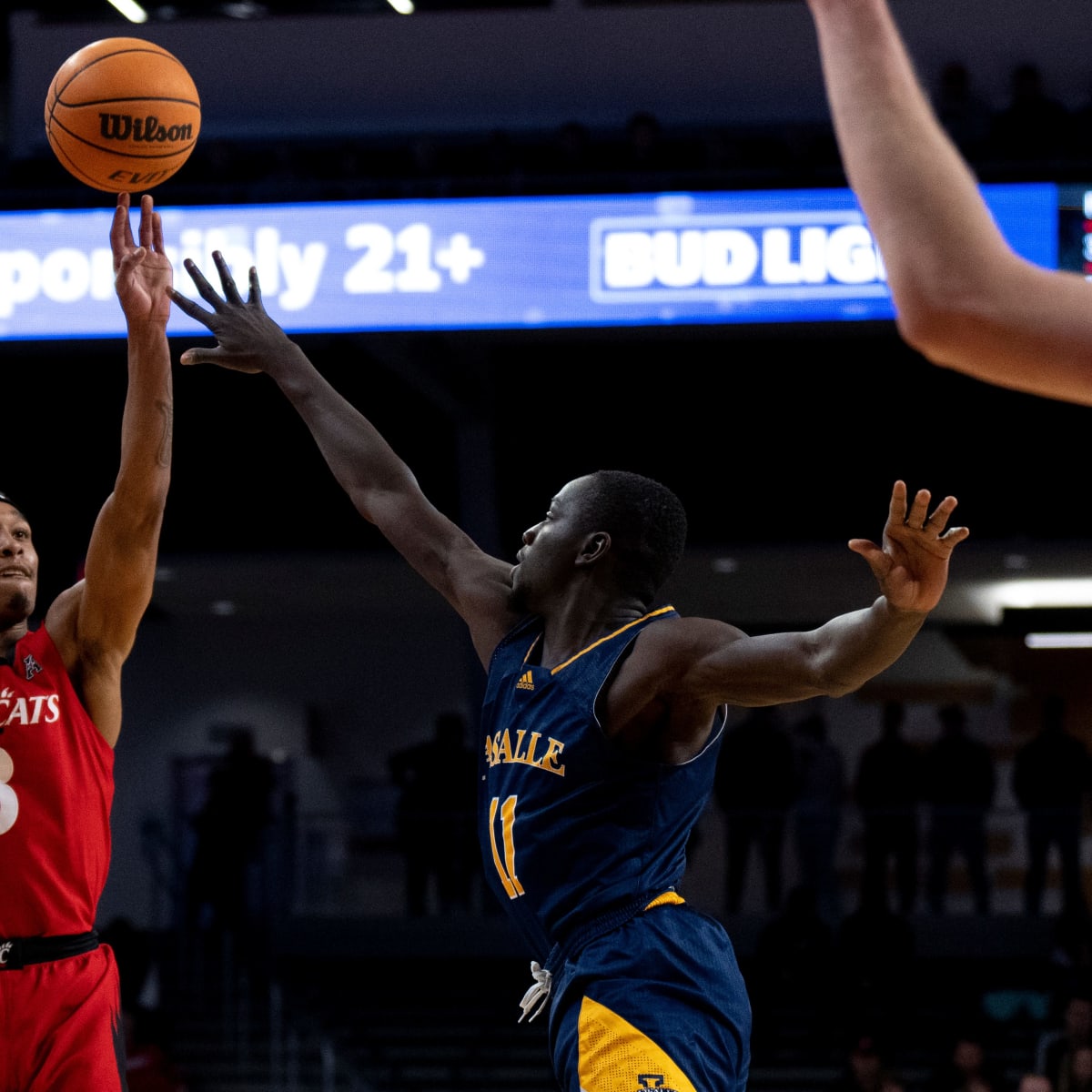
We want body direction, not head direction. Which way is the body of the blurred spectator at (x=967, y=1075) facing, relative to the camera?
toward the camera

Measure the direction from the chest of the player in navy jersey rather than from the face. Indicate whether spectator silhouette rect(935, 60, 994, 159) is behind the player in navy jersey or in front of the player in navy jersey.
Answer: behind

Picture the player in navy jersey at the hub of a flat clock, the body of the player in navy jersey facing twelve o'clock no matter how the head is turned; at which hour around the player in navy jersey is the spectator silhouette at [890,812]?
The spectator silhouette is roughly at 5 o'clock from the player in navy jersey.

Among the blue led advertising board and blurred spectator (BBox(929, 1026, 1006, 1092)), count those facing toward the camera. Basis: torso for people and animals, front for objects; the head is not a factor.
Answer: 2

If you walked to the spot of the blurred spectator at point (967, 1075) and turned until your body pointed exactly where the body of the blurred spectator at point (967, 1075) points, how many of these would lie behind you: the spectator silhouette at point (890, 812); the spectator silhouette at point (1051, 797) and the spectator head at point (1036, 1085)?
2

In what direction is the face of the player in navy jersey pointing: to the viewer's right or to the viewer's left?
to the viewer's left

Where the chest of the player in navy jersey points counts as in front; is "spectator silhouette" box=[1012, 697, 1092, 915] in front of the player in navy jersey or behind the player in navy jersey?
behind

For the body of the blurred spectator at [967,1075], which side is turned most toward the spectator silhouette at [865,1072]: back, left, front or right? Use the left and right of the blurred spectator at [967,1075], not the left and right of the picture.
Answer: right

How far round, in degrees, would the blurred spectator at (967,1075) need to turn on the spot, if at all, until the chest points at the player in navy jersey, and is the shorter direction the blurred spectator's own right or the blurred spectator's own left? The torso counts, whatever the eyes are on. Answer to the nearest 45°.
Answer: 0° — they already face them

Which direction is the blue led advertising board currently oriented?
toward the camera

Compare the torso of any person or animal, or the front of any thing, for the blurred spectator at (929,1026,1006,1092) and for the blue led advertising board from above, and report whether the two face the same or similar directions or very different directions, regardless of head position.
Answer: same or similar directions
